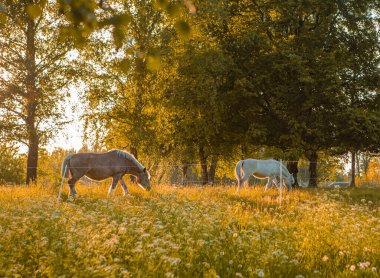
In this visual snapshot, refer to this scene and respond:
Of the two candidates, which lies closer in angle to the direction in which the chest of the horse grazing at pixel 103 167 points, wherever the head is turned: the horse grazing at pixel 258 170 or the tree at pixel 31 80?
the horse grazing

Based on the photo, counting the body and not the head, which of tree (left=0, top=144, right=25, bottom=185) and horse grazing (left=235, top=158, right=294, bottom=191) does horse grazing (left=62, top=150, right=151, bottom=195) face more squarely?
the horse grazing

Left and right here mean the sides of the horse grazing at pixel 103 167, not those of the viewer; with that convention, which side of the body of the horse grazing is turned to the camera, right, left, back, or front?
right

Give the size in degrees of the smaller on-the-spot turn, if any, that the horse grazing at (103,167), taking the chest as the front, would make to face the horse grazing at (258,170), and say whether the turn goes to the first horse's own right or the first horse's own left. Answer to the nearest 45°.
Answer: approximately 45° to the first horse's own left

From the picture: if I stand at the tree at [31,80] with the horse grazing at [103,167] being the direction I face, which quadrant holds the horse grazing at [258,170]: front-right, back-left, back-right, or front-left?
front-left

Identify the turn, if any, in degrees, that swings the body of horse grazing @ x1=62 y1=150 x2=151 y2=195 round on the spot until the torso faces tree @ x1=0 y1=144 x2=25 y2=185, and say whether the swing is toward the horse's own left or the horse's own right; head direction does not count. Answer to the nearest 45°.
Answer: approximately 90° to the horse's own left

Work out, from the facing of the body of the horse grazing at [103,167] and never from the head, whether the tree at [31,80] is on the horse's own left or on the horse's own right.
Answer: on the horse's own left
